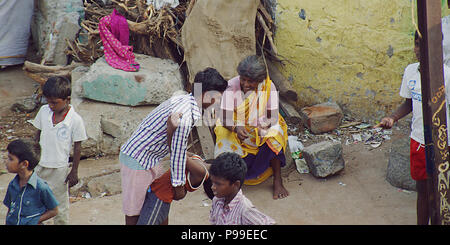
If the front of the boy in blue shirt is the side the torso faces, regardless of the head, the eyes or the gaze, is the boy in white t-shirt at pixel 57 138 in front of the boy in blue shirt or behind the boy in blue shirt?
behind

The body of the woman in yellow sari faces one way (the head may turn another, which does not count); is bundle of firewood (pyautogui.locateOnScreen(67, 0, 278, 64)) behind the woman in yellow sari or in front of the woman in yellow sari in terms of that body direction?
behind

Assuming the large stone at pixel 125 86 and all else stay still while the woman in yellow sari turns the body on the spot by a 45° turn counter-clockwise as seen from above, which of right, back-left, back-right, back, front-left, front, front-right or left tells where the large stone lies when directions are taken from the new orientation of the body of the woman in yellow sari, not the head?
back

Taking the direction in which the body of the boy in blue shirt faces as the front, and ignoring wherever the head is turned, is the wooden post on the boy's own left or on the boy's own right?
on the boy's own left

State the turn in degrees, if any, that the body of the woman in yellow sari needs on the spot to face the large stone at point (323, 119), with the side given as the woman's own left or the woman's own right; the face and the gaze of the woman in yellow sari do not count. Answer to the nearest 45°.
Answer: approximately 135° to the woman's own left

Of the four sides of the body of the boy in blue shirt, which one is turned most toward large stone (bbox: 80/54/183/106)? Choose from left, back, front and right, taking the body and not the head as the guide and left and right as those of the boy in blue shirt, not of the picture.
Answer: back

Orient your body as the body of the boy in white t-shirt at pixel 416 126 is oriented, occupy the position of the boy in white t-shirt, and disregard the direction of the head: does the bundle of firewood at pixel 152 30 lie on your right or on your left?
on your right

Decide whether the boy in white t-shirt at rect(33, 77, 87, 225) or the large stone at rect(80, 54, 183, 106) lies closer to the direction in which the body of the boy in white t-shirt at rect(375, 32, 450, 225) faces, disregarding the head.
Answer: the boy in white t-shirt

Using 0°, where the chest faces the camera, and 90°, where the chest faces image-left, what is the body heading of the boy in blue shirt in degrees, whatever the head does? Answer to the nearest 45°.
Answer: approximately 45°

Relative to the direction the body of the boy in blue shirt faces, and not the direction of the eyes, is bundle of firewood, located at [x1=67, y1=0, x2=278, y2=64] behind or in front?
behind

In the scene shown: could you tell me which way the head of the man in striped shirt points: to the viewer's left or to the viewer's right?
to the viewer's right
